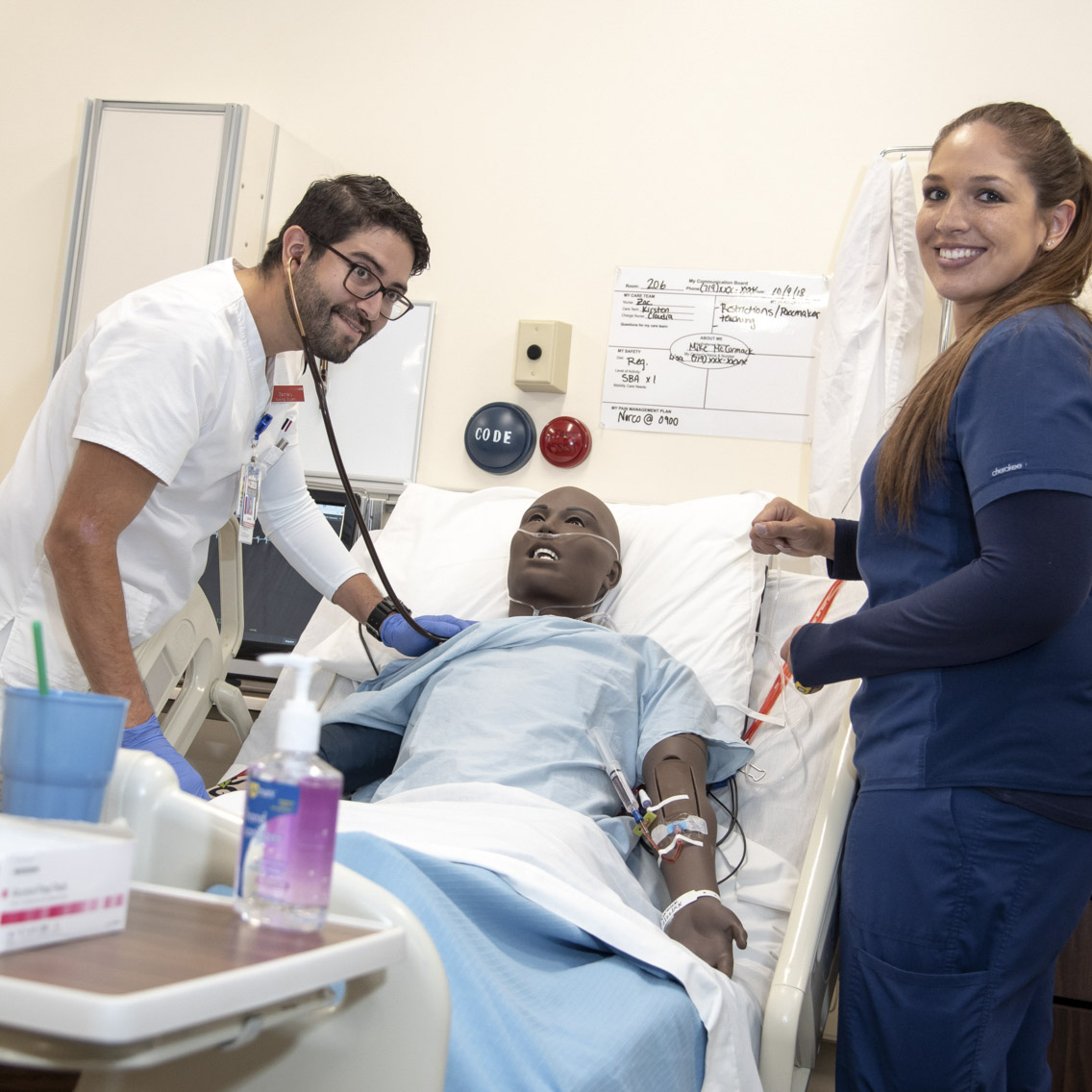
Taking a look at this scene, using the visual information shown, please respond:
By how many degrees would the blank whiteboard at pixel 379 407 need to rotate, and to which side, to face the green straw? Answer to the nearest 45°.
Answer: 0° — it already faces it

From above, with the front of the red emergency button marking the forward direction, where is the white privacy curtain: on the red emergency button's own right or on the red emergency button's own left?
on the red emergency button's own left

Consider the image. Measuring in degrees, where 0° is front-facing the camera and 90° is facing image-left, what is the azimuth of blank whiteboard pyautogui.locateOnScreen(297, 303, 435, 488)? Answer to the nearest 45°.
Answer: approximately 0°

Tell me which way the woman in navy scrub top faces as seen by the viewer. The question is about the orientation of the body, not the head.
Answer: to the viewer's left
